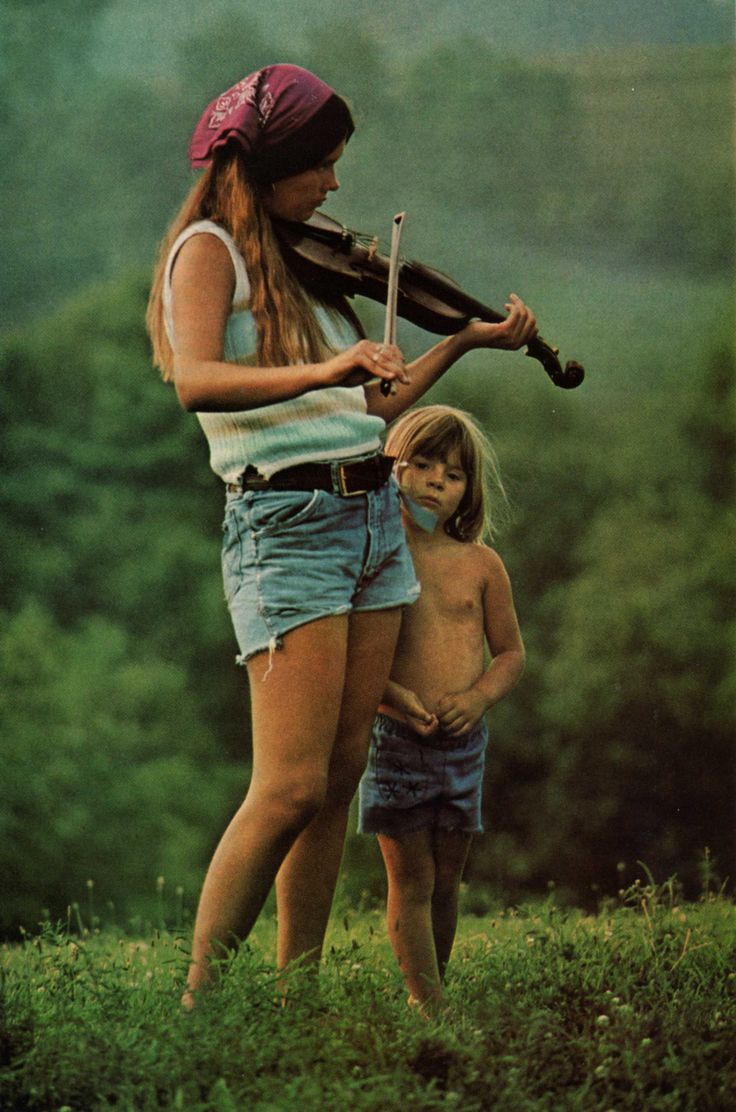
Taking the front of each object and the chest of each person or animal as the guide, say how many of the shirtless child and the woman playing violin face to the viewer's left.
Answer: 0

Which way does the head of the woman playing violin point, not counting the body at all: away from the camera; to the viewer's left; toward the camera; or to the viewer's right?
to the viewer's right

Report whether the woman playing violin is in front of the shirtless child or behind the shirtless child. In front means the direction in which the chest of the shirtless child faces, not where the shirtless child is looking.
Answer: in front

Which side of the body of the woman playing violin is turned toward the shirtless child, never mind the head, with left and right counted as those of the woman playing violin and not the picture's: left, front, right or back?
left

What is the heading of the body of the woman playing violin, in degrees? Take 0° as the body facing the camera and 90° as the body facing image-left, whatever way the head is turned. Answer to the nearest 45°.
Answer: approximately 315°
